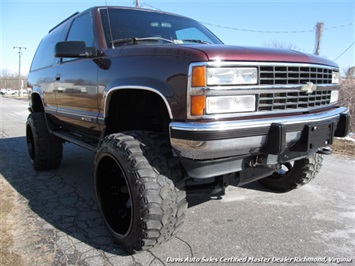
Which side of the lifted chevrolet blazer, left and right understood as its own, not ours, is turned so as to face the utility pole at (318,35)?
left

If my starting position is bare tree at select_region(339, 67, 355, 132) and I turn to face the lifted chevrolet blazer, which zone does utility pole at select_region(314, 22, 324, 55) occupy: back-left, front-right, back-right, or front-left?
back-right

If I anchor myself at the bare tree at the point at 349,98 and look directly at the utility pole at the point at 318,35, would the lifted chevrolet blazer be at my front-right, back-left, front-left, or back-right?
back-left

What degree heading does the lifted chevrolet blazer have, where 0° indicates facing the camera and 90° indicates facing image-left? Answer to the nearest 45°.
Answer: approximately 315°
